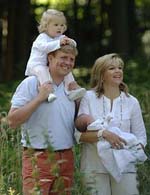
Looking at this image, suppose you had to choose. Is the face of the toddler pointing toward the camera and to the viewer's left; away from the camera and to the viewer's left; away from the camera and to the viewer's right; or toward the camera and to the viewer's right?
toward the camera and to the viewer's right

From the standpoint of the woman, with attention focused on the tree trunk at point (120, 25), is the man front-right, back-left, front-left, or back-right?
back-left

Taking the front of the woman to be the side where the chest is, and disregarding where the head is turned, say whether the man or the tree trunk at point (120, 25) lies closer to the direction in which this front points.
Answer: the man

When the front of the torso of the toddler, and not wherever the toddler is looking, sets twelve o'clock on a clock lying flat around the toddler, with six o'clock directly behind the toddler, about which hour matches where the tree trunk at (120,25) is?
The tree trunk is roughly at 8 o'clock from the toddler.

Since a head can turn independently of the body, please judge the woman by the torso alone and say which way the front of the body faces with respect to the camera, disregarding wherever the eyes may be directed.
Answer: toward the camera

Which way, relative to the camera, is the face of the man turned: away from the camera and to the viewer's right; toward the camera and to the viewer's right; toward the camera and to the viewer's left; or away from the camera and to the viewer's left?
toward the camera and to the viewer's right

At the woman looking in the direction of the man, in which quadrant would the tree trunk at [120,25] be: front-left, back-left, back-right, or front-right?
back-right

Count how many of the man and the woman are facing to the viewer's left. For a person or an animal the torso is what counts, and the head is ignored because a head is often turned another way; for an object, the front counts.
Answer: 0

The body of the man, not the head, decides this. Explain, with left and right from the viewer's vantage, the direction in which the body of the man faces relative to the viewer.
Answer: facing the viewer and to the right of the viewer
